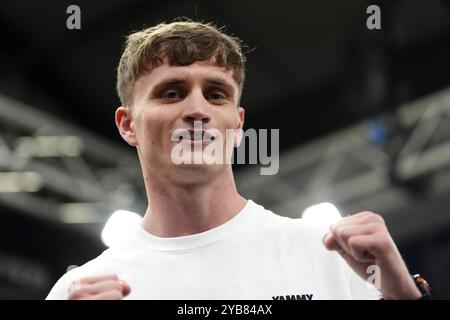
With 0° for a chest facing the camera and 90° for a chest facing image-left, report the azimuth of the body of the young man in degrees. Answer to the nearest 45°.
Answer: approximately 0°
